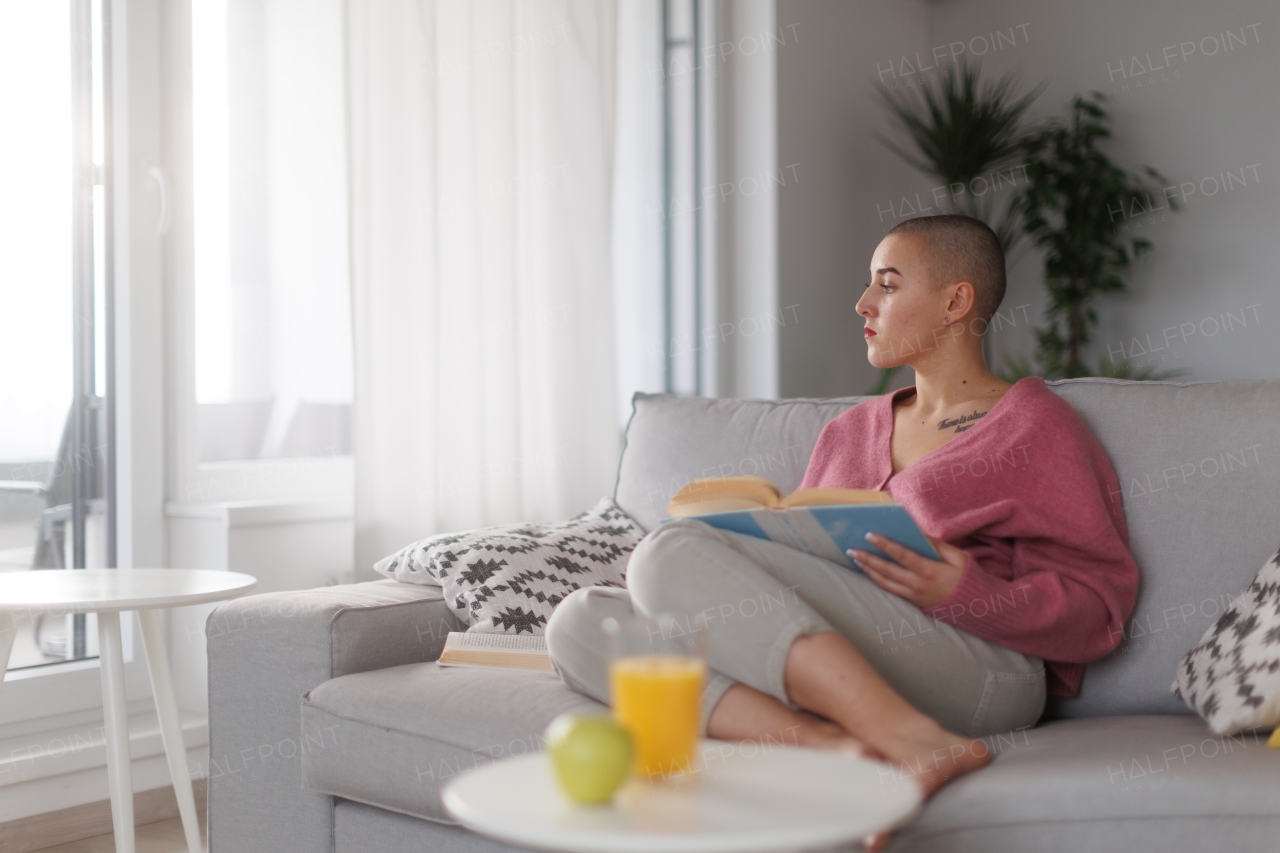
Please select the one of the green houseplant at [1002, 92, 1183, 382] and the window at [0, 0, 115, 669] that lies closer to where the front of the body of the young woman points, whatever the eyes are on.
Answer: the window

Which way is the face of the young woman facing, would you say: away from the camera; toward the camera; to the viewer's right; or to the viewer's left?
to the viewer's left

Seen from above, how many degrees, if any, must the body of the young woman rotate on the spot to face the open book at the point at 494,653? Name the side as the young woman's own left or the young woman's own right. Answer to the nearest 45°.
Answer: approximately 45° to the young woman's own right

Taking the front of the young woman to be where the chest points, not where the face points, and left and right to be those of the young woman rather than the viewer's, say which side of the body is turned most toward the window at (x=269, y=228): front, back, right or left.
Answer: right

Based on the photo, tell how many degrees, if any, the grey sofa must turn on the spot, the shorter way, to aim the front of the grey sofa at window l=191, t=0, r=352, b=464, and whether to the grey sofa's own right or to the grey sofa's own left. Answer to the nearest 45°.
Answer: approximately 90° to the grey sofa's own right

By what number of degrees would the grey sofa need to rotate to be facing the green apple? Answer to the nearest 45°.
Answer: approximately 45° to its left

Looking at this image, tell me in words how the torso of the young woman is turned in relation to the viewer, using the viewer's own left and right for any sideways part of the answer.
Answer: facing the viewer and to the left of the viewer

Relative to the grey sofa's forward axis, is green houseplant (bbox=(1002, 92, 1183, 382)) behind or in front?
behind

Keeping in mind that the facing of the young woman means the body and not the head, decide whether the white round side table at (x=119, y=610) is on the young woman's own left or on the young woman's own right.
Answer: on the young woman's own right

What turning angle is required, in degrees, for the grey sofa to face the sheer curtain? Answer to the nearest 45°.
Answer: approximately 135° to its right

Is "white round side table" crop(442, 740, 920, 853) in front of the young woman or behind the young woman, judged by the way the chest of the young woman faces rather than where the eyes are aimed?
in front

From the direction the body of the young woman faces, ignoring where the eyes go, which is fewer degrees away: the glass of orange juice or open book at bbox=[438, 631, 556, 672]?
the glass of orange juice
